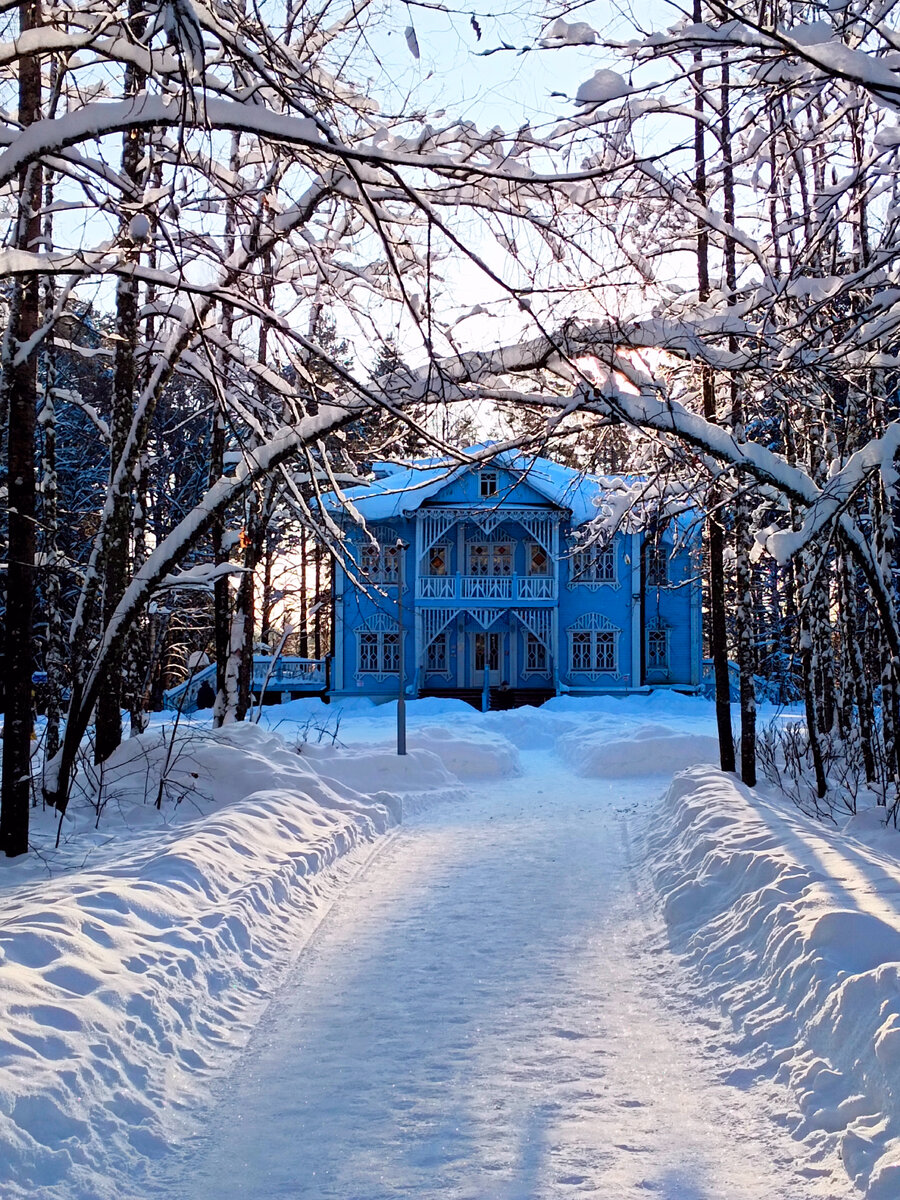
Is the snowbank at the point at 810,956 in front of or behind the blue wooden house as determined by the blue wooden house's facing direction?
in front

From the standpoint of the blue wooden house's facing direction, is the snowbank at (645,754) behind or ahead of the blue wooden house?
ahead

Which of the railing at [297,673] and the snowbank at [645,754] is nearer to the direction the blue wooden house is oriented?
the snowbank

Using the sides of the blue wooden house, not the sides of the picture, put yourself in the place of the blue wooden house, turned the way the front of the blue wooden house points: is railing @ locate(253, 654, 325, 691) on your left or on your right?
on your right

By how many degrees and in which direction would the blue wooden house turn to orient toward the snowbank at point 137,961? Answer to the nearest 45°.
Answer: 0° — it already faces it

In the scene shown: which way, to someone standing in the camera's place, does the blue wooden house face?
facing the viewer
